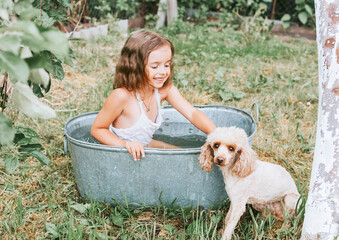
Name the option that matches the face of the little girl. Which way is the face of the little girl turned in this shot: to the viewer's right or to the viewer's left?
to the viewer's right

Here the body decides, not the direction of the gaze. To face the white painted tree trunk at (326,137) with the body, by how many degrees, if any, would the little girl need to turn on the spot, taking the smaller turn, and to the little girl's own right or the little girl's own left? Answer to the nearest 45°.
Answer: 0° — they already face it

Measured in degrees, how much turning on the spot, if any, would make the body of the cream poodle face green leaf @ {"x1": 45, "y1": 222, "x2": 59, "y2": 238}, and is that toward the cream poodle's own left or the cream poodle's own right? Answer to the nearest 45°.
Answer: approximately 45° to the cream poodle's own right

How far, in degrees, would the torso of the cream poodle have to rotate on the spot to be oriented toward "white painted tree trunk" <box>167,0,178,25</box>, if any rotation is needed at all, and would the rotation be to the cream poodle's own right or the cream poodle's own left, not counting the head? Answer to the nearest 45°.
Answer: approximately 135° to the cream poodle's own right

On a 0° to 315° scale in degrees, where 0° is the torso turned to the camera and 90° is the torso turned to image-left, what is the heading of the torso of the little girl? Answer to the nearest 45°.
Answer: approximately 315°

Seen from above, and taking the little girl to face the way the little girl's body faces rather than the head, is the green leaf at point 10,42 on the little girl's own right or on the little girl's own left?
on the little girl's own right

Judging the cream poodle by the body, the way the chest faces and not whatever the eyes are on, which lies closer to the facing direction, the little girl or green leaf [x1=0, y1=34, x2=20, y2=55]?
the green leaf

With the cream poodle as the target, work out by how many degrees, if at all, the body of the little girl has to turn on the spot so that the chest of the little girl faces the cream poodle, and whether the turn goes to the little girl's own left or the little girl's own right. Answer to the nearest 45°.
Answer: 0° — they already face it

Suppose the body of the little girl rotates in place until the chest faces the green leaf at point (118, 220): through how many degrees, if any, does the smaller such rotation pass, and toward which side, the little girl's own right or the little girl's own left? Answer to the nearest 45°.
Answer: approximately 45° to the little girl's own right

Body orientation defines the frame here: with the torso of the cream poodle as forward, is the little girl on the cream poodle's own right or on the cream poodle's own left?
on the cream poodle's own right
